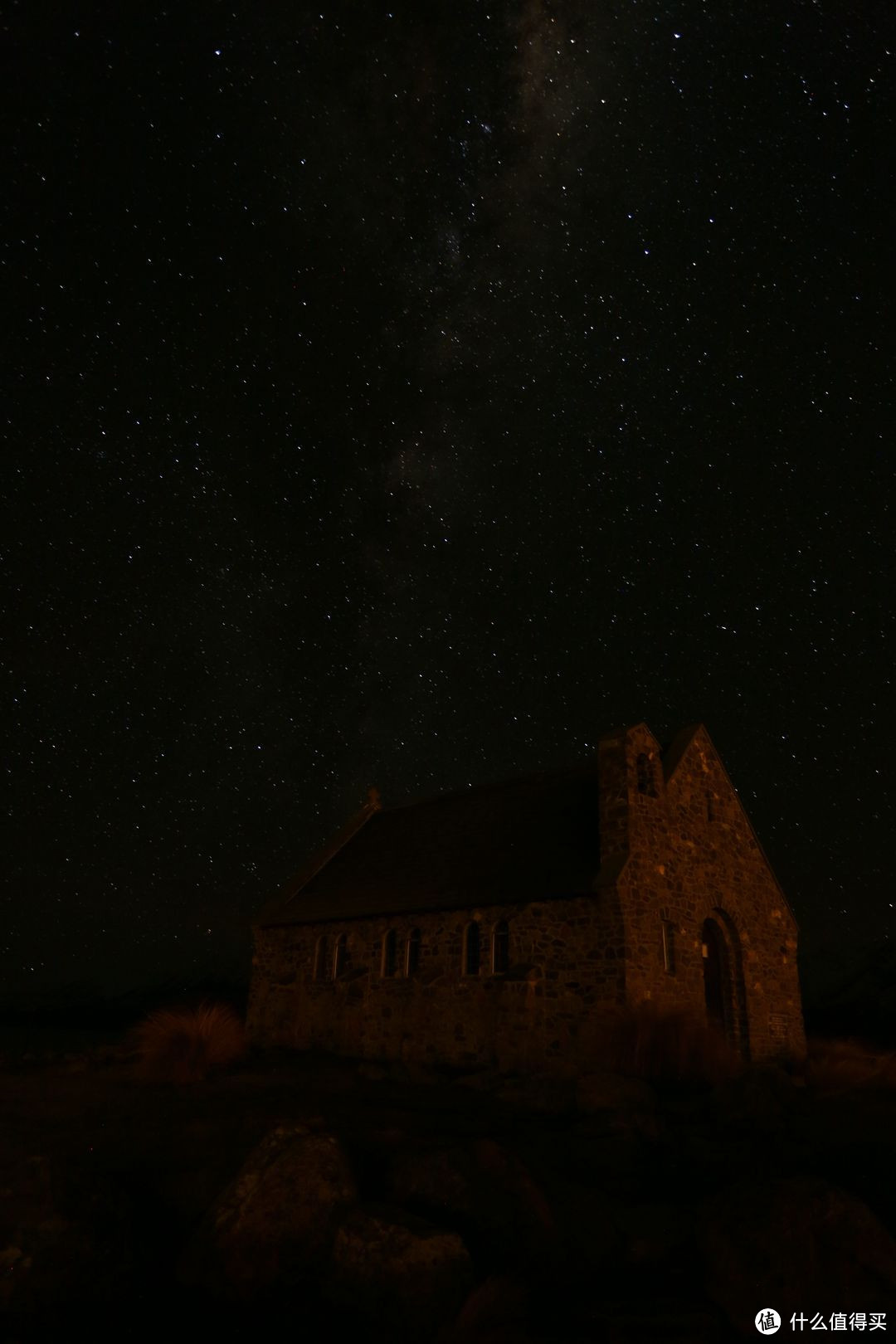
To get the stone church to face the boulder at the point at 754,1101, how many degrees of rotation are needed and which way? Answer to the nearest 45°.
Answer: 0° — it already faces it

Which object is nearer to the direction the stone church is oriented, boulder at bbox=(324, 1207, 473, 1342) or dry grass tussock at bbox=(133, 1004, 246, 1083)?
the boulder

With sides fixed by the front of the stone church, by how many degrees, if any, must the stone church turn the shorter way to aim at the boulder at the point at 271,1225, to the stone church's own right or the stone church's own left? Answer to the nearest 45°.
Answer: approximately 45° to the stone church's own right

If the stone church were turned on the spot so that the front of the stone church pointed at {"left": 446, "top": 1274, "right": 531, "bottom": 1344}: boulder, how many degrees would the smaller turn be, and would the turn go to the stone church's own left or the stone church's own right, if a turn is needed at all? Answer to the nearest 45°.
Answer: approximately 45° to the stone church's own right

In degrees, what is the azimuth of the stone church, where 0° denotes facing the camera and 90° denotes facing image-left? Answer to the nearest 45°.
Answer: approximately 315°

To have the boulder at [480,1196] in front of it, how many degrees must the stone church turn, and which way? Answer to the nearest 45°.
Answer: approximately 45° to its right

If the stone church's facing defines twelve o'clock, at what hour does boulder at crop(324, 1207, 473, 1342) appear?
The boulder is roughly at 2 o'clock from the stone church.

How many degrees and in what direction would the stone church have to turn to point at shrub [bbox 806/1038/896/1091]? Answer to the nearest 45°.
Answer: approximately 45° to its left
